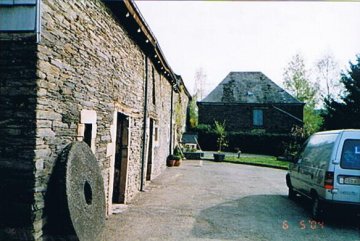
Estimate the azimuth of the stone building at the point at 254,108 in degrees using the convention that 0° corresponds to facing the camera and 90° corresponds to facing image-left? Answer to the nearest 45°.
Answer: approximately 0°

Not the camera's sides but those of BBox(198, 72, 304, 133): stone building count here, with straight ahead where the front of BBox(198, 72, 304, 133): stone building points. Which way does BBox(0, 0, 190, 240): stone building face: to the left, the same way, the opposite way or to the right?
to the left

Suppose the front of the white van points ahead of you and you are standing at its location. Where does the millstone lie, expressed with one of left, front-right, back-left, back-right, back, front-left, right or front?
left

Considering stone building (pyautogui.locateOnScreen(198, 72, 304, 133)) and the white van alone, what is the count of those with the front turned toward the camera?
1

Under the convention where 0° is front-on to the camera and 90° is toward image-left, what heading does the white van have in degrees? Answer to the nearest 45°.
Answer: approximately 135°

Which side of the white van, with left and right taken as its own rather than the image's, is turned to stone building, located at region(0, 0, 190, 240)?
left

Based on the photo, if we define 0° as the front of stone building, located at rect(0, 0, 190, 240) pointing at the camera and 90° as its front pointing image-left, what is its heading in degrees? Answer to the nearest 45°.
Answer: approximately 315°
